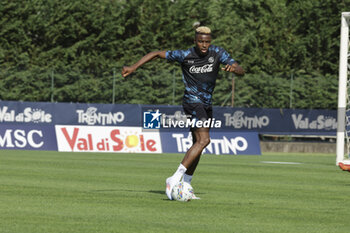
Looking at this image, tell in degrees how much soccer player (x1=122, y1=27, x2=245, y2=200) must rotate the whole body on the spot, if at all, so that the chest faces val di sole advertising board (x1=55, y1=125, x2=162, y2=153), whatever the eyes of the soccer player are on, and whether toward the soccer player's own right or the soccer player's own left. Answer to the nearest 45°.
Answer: approximately 180°

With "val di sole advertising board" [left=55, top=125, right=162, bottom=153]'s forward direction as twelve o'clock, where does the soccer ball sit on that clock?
The soccer ball is roughly at 12 o'clock from the val di sole advertising board.

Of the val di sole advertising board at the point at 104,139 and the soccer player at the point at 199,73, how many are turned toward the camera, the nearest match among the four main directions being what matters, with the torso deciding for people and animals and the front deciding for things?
2

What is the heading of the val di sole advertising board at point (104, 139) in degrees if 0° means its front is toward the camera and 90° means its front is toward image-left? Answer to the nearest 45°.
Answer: approximately 0°

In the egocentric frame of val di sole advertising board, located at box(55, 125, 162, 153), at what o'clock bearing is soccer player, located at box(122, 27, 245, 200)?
The soccer player is roughly at 12 o'clock from the val di sole advertising board.
